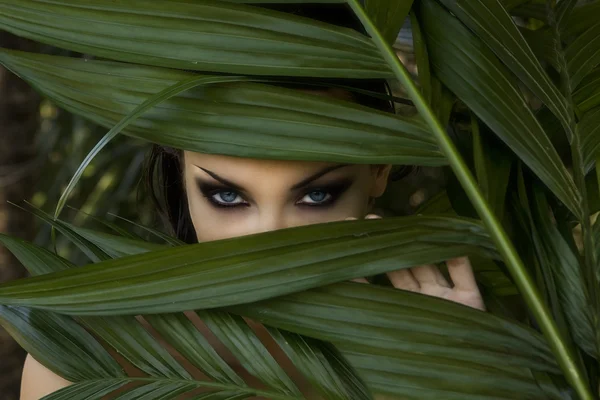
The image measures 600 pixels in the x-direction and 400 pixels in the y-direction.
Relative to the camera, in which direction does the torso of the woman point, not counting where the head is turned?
toward the camera

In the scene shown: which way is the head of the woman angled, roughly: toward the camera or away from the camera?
toward the camera
